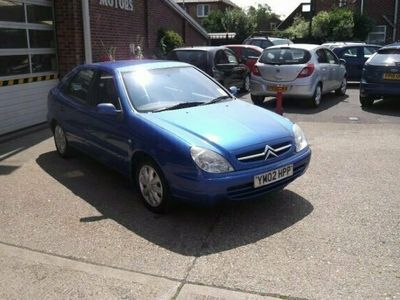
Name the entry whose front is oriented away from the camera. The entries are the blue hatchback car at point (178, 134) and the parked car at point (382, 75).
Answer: the parked car

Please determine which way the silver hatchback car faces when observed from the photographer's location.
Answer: facing away from the viewer and to the right of the viewer

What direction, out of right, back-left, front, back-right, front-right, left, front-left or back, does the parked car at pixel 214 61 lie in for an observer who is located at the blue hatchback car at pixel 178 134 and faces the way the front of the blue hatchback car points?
back-left

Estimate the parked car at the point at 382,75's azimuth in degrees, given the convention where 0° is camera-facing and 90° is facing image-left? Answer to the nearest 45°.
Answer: approximately 180°

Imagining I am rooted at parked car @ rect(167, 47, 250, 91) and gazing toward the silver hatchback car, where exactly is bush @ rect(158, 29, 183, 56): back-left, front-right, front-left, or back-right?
back-left

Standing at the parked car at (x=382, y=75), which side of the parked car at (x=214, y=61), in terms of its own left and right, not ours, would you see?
right

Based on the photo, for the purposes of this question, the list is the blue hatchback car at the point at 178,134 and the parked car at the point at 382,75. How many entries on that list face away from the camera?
1

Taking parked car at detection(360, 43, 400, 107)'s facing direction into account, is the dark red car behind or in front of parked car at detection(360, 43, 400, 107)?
in front

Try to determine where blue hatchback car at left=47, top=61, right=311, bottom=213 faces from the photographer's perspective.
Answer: facing the viewer and to the right of the viewer

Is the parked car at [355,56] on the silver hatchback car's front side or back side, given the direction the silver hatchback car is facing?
on the front side

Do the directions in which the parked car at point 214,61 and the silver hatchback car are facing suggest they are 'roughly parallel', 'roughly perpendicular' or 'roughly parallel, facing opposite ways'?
roughly parallel

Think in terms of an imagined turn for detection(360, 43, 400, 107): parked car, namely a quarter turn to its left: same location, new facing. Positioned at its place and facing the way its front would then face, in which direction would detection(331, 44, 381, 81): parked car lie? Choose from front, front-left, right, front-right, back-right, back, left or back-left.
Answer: right

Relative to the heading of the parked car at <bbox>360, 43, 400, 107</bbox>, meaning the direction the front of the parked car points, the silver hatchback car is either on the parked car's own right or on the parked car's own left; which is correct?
on the parked car's own left

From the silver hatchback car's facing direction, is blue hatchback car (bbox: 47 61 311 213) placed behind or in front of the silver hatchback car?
behind

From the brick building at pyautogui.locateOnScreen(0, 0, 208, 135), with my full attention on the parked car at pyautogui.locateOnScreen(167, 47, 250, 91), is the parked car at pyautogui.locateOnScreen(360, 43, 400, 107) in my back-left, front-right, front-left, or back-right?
front-right

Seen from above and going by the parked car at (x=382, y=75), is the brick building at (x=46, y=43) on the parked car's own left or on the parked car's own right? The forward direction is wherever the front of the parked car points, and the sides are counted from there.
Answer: on the parked car's own left
